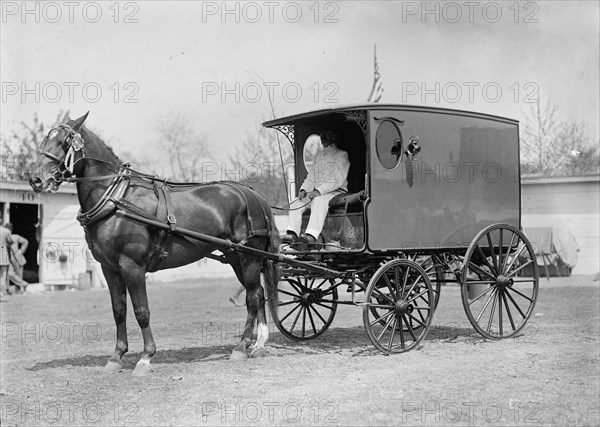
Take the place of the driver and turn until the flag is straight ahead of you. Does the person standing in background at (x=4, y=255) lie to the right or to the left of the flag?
left

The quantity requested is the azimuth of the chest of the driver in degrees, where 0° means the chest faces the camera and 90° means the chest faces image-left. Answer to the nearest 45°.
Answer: approximately 45°

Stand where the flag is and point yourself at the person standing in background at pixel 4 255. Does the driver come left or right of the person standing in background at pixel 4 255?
left

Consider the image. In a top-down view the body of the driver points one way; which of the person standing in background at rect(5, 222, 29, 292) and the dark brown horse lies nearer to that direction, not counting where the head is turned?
the dark brown horse

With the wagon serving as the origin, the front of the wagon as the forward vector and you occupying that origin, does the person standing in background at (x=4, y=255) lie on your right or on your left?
on your right

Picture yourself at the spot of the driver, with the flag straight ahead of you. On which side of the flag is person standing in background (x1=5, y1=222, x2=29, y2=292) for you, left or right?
left

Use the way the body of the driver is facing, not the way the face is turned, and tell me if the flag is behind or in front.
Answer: behind

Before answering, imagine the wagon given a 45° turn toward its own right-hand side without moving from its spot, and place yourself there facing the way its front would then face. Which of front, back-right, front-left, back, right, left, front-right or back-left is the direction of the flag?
right

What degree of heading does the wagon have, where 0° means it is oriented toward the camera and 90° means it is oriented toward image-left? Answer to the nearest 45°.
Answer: approximately 45°

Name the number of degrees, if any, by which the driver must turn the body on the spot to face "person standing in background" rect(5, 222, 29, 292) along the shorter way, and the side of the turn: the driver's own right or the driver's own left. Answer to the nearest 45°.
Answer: approximately 90° to the driver's own right
